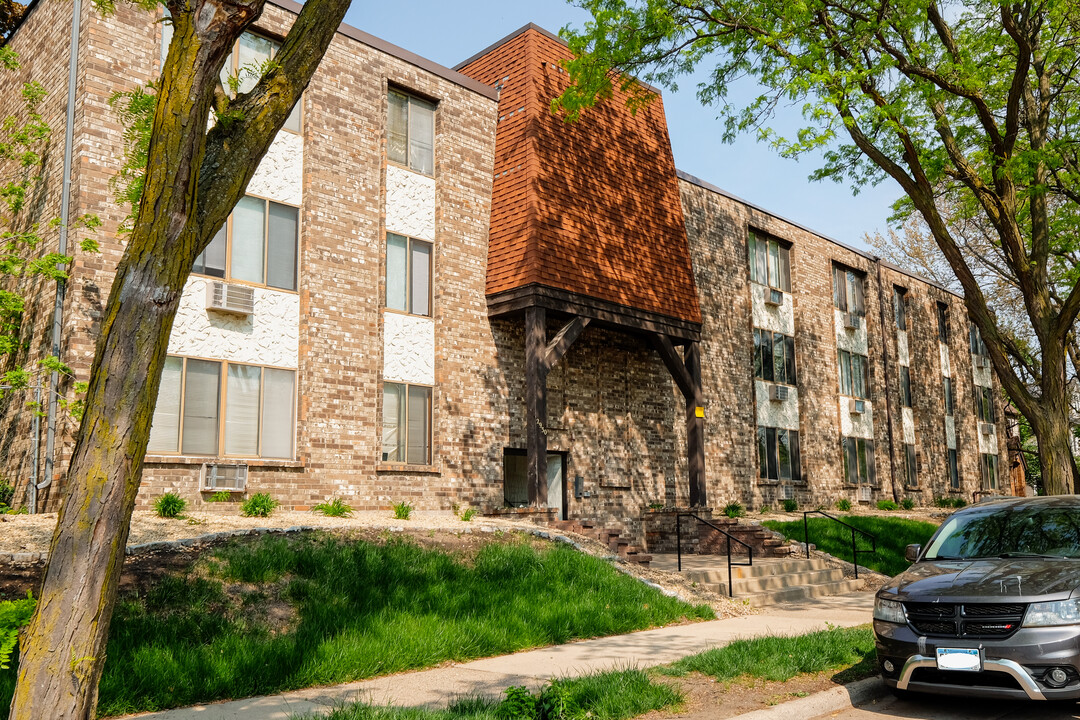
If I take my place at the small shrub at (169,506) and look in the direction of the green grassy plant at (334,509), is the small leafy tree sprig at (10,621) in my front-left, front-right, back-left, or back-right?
back-right

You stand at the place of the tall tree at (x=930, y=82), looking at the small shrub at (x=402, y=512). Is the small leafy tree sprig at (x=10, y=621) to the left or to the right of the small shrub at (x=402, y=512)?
left

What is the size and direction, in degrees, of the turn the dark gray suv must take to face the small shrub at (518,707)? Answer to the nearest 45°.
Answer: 0° — it already faces it

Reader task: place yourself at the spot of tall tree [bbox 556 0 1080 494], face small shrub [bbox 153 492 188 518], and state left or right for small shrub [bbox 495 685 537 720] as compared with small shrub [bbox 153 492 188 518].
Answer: left

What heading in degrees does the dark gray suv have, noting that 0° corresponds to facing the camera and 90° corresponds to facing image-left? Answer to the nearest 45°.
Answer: approximately 45°

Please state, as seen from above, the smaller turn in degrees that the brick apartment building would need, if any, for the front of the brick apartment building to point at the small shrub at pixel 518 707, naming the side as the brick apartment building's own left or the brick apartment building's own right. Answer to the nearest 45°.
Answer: approximately 45° to the brick apartment building's own right

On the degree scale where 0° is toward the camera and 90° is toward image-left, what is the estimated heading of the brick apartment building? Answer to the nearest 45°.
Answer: approximately 315°
